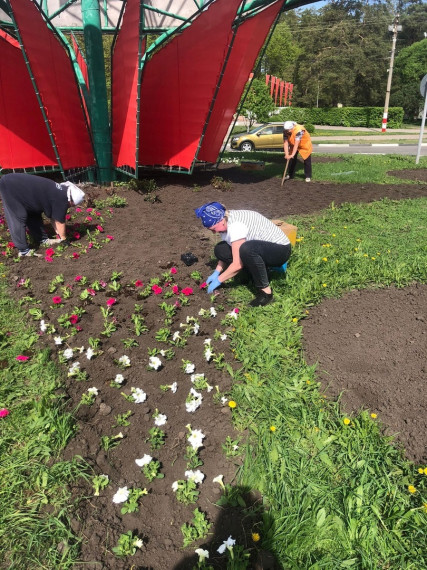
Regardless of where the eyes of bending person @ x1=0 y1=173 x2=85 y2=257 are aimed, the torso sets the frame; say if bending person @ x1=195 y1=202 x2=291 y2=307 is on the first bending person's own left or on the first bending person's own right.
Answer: on the first bending person's own right

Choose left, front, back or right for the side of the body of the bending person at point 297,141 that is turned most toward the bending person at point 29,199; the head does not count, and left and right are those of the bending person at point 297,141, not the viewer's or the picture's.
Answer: front

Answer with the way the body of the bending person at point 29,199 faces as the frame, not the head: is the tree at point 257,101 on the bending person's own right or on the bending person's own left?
on the bending person's own left

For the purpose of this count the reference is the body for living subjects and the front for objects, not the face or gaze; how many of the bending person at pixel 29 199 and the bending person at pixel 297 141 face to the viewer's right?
1

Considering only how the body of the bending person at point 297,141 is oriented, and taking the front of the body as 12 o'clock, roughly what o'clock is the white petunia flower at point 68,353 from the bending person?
The white petunia flower is roughly at 11 o'clock from the bending person.

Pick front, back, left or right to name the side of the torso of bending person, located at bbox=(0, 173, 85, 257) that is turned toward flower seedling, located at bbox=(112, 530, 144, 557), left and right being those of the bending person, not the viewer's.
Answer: right

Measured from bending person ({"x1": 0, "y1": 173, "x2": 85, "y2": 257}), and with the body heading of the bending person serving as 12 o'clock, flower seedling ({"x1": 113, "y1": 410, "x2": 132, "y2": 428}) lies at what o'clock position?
The flower seedling is roughly at 3 o'clock from the bending person.

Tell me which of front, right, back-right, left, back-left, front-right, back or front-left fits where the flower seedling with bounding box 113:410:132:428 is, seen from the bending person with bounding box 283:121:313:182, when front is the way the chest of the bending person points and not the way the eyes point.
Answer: front-left

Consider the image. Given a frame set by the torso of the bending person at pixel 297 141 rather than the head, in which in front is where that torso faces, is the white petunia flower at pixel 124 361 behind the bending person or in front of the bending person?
in front

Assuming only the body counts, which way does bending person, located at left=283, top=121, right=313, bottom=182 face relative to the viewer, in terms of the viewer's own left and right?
facing the viewer and to the left of the viewer

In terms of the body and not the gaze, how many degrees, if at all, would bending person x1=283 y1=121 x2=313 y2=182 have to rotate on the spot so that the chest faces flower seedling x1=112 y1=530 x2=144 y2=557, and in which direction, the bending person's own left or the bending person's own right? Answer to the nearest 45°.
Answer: approximately 45° to the bending person's own left

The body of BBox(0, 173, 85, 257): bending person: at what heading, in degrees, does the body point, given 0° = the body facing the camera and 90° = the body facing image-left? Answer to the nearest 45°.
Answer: approximately 270°

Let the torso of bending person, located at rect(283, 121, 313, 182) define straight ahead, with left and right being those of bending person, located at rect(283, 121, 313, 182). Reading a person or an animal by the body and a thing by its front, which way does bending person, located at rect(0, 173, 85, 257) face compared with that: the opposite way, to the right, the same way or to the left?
the opposite way

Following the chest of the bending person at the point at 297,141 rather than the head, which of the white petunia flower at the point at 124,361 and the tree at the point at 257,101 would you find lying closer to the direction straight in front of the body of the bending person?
the white petunia flower

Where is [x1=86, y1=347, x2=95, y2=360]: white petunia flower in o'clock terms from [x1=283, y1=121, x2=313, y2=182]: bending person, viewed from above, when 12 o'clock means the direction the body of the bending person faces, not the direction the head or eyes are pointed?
The white petunia flower is roughly at 11 o'clock from the bending person.

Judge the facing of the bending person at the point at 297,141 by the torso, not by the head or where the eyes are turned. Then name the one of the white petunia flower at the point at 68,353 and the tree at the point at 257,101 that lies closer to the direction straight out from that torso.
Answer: the white petunia flower

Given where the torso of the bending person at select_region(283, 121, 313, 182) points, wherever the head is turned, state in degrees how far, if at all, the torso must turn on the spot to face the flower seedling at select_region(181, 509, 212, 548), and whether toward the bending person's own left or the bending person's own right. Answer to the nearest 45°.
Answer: approximately 45° to the bending person's own left

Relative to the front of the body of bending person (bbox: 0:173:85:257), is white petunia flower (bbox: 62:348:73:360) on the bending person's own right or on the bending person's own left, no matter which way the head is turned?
on the bending person's own right
